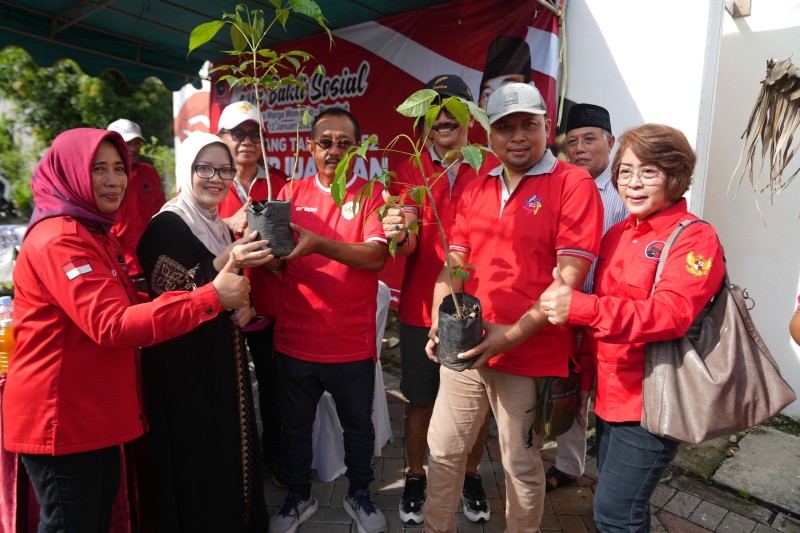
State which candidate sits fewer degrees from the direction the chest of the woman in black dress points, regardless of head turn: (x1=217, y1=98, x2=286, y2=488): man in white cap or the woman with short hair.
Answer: the woman with short hair

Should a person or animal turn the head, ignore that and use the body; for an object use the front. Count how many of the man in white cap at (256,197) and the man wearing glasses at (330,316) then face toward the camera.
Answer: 2

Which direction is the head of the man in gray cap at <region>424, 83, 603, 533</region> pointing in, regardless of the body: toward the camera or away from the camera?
toward the camera

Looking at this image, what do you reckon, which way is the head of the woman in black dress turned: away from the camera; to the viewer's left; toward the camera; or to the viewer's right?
toward the camera

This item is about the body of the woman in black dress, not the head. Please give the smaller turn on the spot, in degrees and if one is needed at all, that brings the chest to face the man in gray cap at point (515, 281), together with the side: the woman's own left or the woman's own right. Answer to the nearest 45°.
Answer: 0° — they already face them

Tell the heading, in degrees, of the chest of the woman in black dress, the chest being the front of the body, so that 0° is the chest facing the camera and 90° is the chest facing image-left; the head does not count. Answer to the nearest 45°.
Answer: approximately 315°

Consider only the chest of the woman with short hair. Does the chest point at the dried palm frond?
no

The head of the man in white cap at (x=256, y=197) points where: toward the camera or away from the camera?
toward the camera

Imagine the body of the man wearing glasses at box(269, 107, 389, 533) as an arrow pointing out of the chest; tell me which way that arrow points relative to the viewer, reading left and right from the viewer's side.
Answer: facing the viewer

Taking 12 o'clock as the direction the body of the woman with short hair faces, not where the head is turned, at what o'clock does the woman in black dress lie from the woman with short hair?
The woman in black dress is roughly at 1 o'clock from the woman with short hair.

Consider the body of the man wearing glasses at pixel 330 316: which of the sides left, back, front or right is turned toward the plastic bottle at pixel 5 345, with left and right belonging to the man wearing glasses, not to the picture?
right

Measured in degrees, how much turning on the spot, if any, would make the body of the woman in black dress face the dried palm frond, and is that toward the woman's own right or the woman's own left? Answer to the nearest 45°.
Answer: approximately 45° to the woman's own left

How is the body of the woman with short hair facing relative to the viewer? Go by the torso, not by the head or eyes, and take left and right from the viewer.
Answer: facing the viewer and to the left of the viewer

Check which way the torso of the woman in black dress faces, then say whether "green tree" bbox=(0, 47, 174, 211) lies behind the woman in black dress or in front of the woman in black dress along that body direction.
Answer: behind

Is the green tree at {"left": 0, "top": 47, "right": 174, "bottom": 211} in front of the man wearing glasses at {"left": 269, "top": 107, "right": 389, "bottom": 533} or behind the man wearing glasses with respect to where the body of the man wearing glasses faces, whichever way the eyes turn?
behind

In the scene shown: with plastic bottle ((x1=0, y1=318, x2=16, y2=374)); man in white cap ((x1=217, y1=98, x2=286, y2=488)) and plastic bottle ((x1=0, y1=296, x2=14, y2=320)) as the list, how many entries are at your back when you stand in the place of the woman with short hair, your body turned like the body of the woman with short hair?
0

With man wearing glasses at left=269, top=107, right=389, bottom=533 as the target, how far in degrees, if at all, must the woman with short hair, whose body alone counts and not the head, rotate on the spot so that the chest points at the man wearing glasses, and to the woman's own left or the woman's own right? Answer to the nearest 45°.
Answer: approximately 45° to the woman's own right

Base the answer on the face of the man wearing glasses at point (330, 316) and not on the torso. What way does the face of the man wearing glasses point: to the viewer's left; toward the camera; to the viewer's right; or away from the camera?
toward the camera
